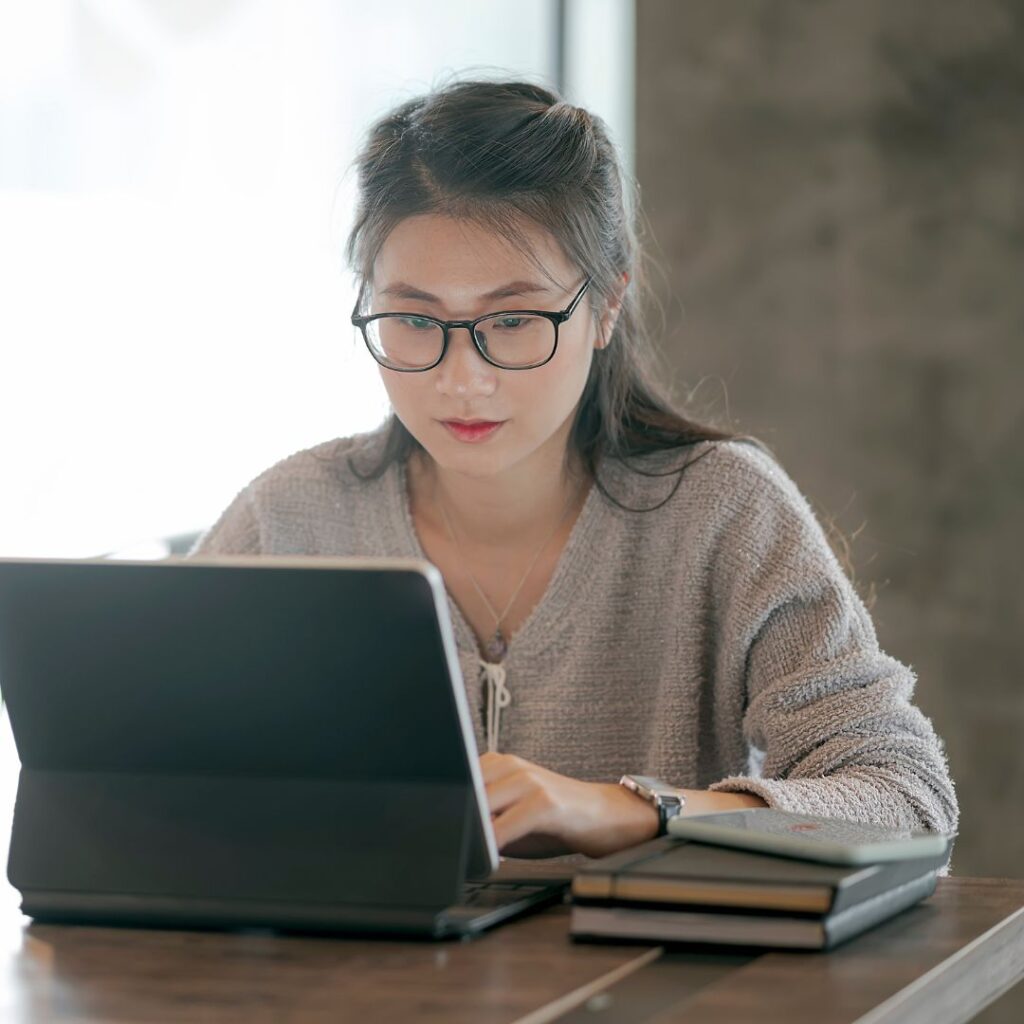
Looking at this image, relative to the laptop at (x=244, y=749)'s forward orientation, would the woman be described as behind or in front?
in front

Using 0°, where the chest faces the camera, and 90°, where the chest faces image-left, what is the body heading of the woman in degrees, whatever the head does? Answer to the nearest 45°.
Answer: approximately 45°

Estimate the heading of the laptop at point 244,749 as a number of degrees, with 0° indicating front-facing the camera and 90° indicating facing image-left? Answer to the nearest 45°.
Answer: approximately 225°

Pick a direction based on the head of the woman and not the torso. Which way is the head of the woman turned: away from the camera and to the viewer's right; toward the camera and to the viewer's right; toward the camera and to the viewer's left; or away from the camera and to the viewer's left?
toward the camera and to the viewer's left

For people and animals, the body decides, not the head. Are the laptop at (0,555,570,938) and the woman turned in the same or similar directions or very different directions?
very different directions
